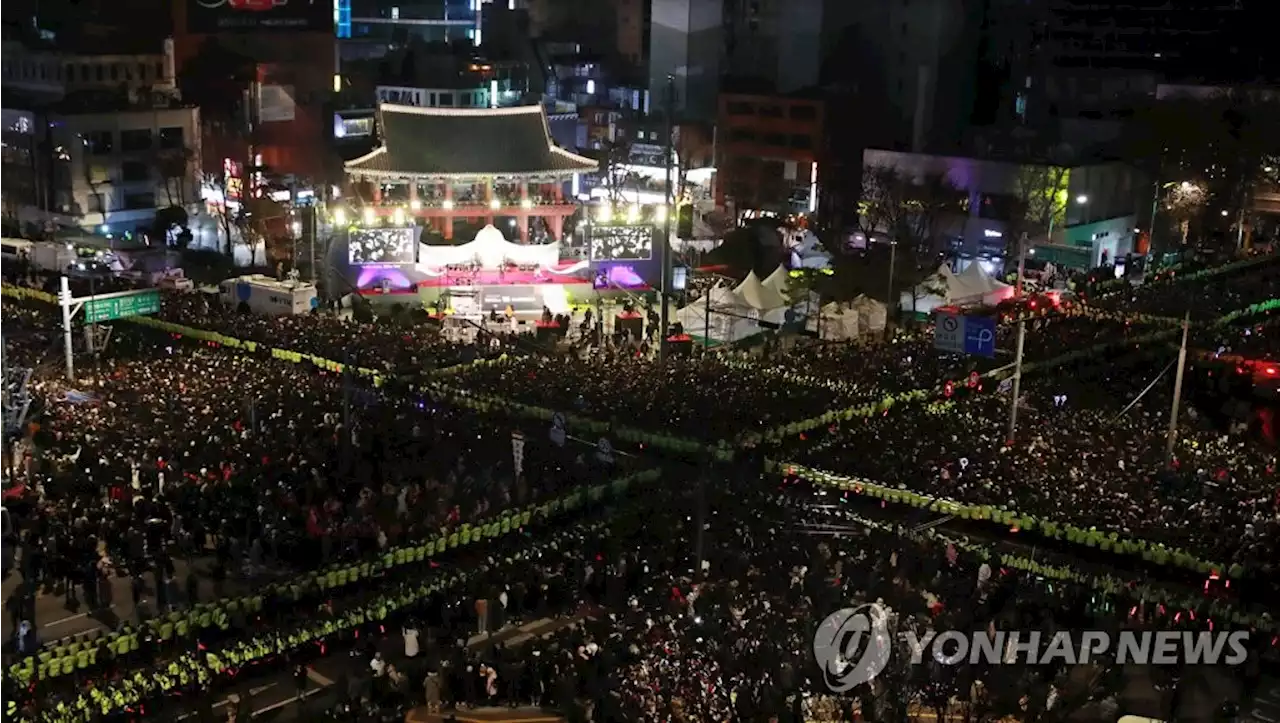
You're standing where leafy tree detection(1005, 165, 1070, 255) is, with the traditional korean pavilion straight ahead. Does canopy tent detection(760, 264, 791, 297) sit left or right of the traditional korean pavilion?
left

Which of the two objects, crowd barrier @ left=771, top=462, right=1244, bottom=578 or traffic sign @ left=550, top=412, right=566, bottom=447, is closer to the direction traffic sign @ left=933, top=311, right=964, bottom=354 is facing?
the crowd barrier

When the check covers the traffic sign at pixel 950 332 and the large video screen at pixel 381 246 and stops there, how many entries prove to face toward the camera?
2

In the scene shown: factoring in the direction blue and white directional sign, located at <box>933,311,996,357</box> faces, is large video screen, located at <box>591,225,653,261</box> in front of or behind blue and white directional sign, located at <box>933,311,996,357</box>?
behind

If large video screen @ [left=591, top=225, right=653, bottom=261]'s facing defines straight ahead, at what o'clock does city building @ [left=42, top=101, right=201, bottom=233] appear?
The city building is roughly at 4 o'clock from the large video screen.

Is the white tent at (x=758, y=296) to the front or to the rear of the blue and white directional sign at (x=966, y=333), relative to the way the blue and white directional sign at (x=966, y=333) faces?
to the rear

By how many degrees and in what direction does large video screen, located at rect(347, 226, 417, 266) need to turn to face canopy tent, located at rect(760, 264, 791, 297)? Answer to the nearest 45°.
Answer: approximately 90° to its left

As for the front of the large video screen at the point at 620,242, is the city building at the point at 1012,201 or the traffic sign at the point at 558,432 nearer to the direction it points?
the traffic sign

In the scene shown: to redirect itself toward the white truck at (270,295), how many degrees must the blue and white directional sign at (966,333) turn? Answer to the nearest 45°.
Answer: approximately 90° to its right

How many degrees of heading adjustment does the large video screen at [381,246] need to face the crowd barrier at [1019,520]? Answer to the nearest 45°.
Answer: approximately 45° to its left
